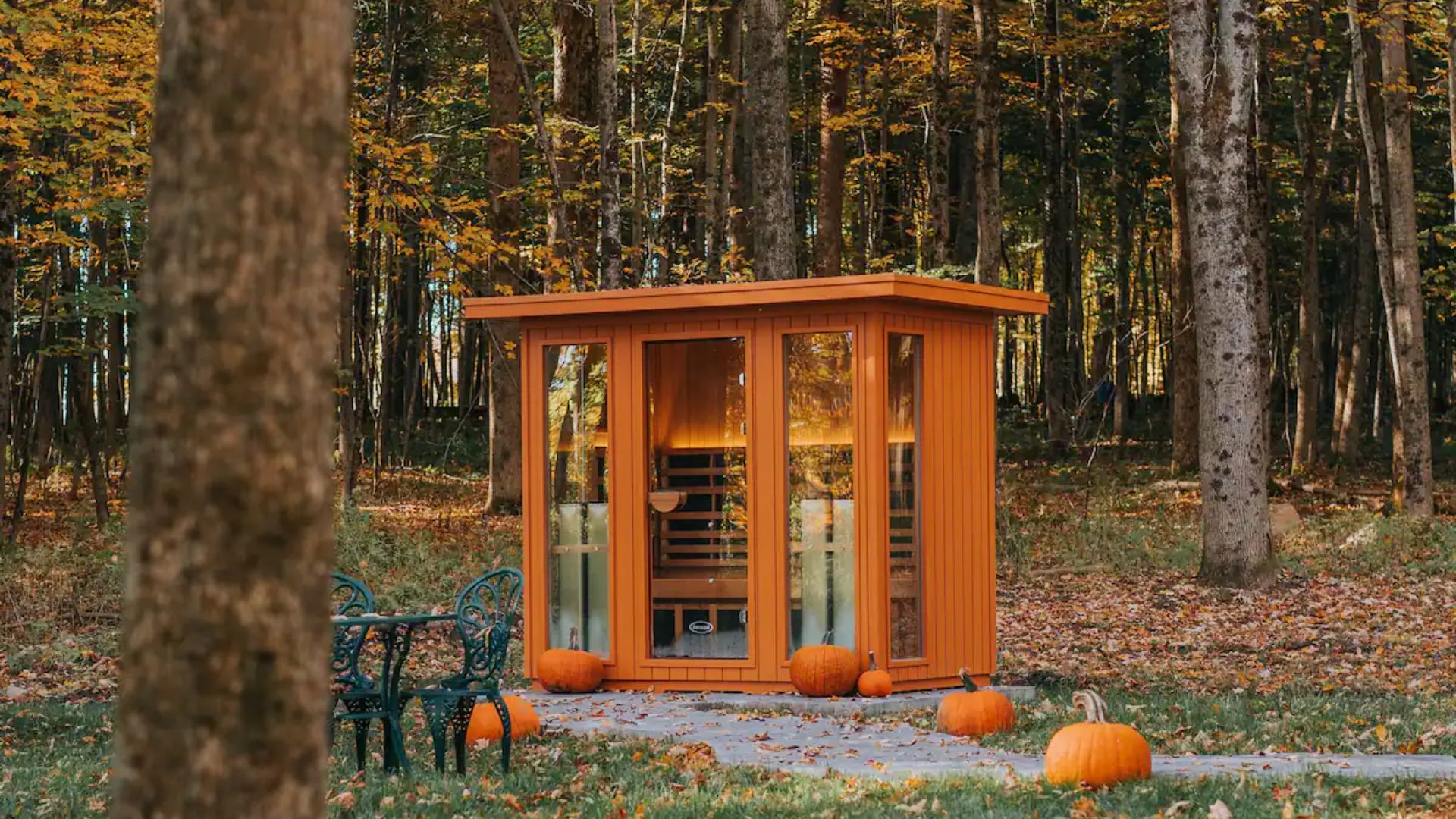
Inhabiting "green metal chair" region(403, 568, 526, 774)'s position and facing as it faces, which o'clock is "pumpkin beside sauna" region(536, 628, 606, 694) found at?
The pumpkin beside sauna is roughly at 5 o'clock from the green metal chair.

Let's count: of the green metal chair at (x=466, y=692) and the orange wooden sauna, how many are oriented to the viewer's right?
0

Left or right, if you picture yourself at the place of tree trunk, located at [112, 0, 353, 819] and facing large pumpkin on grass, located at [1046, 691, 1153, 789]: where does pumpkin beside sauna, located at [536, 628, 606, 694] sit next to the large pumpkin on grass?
left

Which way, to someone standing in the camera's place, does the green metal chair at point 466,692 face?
facing the viewer and to the left of the viewer

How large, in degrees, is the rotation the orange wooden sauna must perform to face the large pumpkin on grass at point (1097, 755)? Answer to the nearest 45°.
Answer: approximately 45° to its left

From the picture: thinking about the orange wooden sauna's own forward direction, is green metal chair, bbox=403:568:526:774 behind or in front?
in front

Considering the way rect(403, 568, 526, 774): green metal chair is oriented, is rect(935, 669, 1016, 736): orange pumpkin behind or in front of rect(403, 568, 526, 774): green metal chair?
behind

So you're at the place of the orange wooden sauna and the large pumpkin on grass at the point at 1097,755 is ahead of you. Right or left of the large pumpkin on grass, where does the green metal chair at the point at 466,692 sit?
right

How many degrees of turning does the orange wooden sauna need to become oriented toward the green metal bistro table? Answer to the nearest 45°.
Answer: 0° — it already faces it

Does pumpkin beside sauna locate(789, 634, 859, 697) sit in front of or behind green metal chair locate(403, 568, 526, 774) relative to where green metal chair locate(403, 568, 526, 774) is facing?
behind

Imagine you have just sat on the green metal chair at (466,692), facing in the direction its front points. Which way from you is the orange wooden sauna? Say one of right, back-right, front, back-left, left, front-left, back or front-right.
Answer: back

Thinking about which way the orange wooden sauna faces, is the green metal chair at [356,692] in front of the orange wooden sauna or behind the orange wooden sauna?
in front

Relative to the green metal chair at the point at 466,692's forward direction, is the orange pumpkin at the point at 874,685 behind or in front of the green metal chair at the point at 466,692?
behind

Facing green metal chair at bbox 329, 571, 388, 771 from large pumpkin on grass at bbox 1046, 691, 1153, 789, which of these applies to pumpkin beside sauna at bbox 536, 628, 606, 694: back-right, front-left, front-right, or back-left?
front-right
